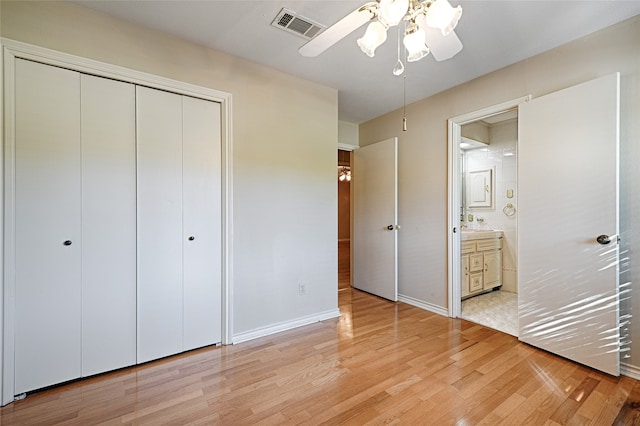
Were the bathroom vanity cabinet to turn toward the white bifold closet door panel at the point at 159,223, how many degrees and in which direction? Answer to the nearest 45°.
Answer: approximately 90° to its right

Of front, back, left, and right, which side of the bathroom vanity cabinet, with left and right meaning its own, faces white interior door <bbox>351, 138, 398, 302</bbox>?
right

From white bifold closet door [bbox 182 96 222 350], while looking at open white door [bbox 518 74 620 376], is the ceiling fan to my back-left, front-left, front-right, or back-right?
front-right

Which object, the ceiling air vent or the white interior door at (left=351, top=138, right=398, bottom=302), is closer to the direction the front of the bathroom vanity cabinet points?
the ceiling air vent

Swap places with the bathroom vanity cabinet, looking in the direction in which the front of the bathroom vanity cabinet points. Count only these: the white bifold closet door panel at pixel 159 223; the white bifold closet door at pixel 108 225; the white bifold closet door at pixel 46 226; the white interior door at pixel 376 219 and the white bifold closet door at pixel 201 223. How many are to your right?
5

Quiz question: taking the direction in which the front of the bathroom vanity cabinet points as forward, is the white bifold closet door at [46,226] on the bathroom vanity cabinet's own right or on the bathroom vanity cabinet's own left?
on the bathroom vanity cabinet's own right

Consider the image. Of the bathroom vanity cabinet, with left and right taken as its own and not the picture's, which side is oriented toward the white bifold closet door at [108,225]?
right

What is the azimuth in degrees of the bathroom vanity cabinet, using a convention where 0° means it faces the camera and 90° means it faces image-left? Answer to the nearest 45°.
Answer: approximately 315°

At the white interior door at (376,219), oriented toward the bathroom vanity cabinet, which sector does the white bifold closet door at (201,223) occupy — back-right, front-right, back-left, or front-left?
back-right

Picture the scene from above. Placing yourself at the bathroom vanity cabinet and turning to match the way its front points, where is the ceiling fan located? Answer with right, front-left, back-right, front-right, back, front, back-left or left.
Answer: front-right

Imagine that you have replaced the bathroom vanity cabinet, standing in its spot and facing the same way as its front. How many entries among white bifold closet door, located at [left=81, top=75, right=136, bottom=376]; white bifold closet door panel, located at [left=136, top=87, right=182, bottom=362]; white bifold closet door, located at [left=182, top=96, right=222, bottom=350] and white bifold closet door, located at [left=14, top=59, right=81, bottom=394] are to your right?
4

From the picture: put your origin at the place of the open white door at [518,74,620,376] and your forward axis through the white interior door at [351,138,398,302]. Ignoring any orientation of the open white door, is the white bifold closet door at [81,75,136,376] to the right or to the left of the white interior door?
left

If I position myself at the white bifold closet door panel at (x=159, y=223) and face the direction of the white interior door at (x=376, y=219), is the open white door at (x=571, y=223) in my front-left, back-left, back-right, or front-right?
front-right

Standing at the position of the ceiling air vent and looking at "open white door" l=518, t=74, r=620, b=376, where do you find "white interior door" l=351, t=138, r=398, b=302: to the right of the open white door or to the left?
left
